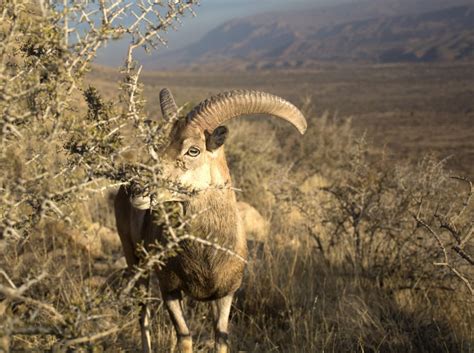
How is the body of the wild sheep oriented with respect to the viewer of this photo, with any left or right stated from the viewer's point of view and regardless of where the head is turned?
facing the viewer and to the right of the viewer
